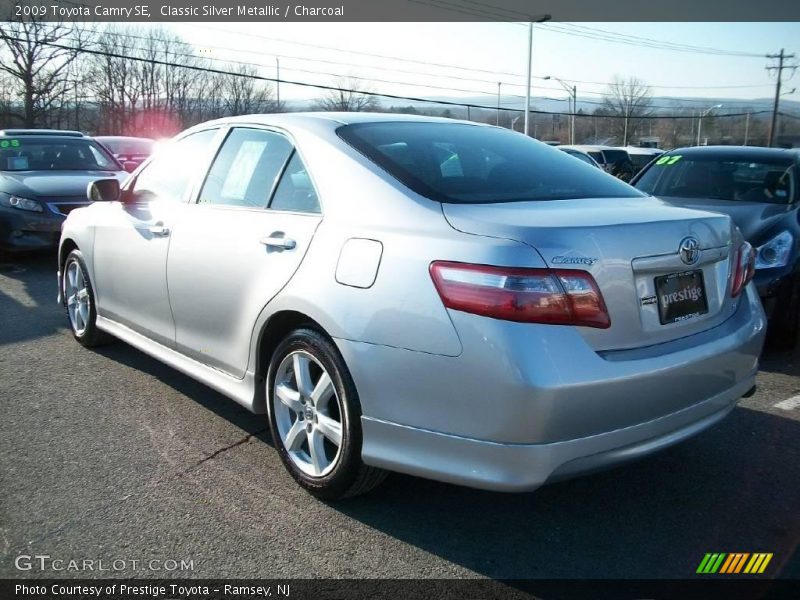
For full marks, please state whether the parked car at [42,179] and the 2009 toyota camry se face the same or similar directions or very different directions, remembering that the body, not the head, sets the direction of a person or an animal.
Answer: very different directions

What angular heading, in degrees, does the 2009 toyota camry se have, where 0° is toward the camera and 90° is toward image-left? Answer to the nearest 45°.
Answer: approximately 135°

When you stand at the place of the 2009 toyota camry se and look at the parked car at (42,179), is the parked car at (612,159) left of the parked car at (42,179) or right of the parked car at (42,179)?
right

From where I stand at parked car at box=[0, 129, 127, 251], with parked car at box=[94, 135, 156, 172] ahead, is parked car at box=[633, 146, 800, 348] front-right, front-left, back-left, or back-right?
back-right

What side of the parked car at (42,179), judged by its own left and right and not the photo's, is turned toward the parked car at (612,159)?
left

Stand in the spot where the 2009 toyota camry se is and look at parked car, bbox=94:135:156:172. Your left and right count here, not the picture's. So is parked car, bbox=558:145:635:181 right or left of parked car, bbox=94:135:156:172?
right

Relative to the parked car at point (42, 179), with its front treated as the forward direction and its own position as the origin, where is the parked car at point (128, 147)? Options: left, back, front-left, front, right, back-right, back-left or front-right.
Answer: back-left

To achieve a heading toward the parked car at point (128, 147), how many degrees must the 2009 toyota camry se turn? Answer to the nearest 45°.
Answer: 0° — it already faces it

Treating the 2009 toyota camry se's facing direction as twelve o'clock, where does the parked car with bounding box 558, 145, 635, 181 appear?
The parked car is roughly at 2 o'clock from the 2009 toyota camry se.

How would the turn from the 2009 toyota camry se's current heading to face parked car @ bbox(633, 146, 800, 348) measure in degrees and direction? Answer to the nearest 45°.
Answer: approximately 90° to its right

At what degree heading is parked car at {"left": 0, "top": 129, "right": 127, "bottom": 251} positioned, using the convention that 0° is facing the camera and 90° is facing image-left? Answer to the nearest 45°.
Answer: approximately 315°
